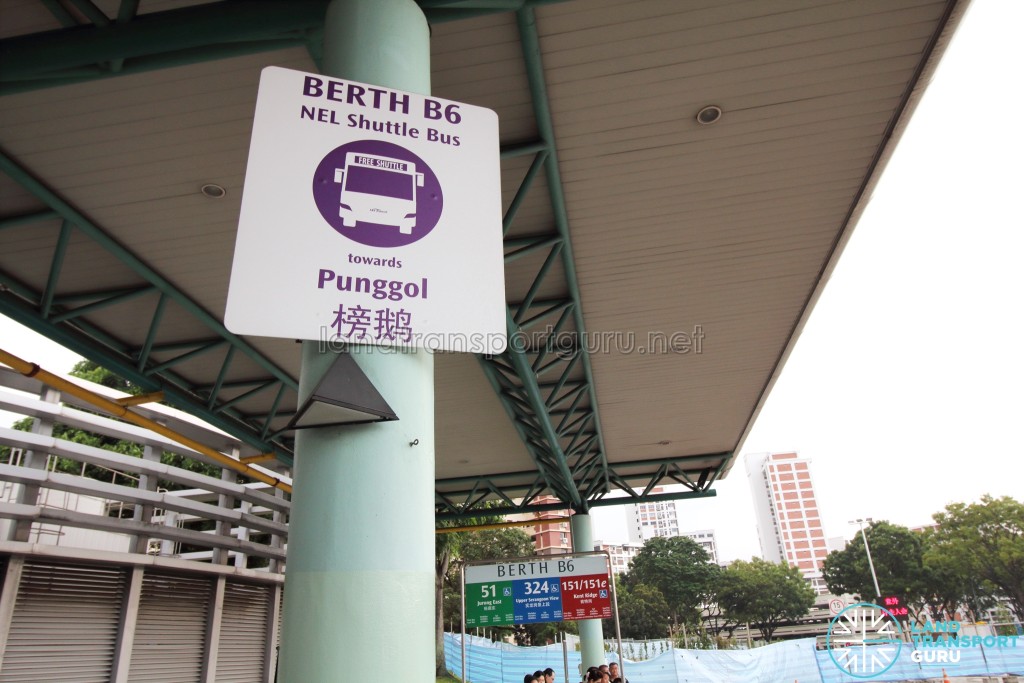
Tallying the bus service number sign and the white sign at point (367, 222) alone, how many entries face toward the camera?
2

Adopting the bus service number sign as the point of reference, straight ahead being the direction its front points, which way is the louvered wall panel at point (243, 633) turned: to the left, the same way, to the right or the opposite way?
to the left

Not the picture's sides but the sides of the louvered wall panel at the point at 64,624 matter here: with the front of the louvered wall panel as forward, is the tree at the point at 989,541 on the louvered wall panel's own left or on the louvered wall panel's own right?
on the louvered wall panel's own left

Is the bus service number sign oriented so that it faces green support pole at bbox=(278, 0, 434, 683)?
yes

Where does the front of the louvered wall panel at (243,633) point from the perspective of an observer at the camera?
facing the viewer and to the right of the viewer

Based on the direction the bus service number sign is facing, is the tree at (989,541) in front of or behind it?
behind

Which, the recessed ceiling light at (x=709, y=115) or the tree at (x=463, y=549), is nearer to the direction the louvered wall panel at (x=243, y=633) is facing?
the recessed ceiling light

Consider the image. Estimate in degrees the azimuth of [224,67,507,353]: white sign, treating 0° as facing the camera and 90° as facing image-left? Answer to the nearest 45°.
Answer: approximately 0°

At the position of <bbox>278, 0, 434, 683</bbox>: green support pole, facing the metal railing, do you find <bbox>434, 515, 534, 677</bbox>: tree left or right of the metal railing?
right

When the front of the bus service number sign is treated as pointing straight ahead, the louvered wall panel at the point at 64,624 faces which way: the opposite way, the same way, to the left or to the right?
to the left

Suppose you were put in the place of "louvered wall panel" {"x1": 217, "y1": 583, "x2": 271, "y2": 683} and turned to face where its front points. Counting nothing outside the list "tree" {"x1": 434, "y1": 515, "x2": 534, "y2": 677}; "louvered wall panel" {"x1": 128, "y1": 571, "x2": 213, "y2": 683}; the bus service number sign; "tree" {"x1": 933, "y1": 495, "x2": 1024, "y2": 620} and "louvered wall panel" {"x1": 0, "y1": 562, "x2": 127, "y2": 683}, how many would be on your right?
2

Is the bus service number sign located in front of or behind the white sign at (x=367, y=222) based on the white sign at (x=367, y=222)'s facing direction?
behind

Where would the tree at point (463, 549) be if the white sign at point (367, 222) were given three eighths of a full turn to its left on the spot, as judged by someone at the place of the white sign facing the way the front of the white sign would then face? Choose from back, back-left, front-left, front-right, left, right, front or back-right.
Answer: front-left
